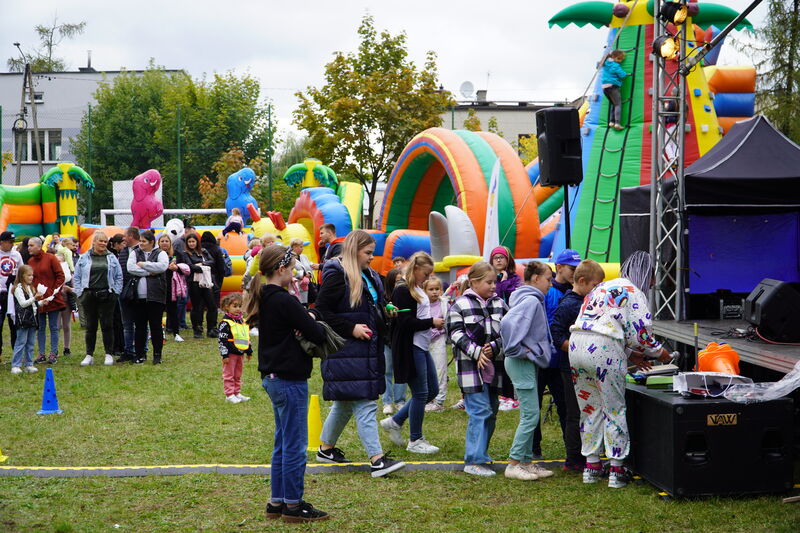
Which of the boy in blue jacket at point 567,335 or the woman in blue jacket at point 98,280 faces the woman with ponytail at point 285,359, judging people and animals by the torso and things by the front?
the woman in blue jacket

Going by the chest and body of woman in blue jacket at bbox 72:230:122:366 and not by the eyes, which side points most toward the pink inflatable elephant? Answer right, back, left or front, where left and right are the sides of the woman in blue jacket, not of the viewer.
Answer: back

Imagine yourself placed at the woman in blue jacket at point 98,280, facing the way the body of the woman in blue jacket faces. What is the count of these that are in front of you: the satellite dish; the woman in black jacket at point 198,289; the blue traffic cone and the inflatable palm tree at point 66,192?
1

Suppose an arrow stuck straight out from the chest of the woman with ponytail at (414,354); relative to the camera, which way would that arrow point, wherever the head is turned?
to the viewer's right

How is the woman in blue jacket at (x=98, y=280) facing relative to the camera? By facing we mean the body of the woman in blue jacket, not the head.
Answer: toward the camera

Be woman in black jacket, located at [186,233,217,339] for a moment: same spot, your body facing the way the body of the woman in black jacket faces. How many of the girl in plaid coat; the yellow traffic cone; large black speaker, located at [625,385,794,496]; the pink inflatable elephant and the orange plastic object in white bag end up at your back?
1

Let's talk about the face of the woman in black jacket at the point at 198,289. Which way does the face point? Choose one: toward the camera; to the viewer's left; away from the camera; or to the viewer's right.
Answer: toward the camera

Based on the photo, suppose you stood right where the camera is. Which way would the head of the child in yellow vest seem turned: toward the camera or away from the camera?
toward the camera

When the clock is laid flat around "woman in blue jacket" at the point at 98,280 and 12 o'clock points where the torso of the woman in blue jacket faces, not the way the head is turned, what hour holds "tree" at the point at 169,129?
The tree is roughly at 6 o'clock from the woman in blue jacket.

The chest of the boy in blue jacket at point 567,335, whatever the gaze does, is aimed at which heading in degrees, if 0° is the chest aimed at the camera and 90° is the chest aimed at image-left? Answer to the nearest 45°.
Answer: approximately 270°

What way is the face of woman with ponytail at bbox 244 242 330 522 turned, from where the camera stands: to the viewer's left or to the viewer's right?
to the viewer's right
